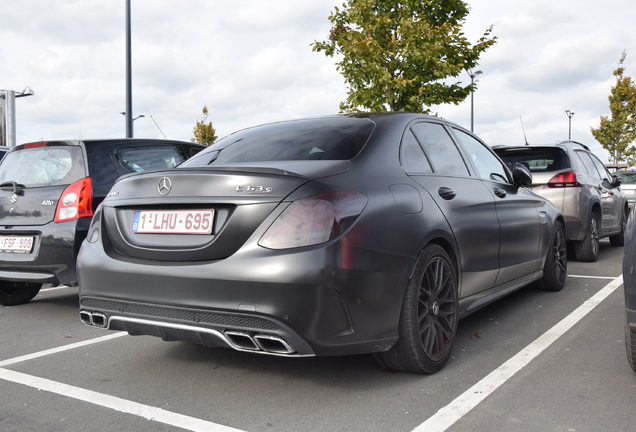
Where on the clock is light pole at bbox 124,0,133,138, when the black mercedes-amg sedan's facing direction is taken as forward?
The light pole is roughly at 10 o'clock from the black mercedes-amg sedan.

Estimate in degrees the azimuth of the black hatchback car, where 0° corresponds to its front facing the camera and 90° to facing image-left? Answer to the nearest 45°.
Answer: approximately 225°

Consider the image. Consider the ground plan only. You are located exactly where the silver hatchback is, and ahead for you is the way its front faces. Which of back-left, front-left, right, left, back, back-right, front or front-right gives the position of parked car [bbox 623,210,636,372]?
back-right

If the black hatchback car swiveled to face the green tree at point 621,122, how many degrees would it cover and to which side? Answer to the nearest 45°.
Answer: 0° — it already faces it

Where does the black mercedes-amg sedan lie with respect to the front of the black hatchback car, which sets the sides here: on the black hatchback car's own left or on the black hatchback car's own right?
on the black hatchback car's own right

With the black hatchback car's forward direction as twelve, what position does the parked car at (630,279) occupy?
The parked car is roughly at 3 o'clock from the black hatchback car.

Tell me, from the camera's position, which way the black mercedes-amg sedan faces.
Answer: facing away from the viewer and to the right of the viewer

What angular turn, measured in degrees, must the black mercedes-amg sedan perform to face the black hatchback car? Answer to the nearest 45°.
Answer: approximately 90° to its left

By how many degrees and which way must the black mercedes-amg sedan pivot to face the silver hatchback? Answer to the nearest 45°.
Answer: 0° — it already faces it

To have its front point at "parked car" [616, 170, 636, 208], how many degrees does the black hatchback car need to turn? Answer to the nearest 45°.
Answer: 0° — it already faces it
